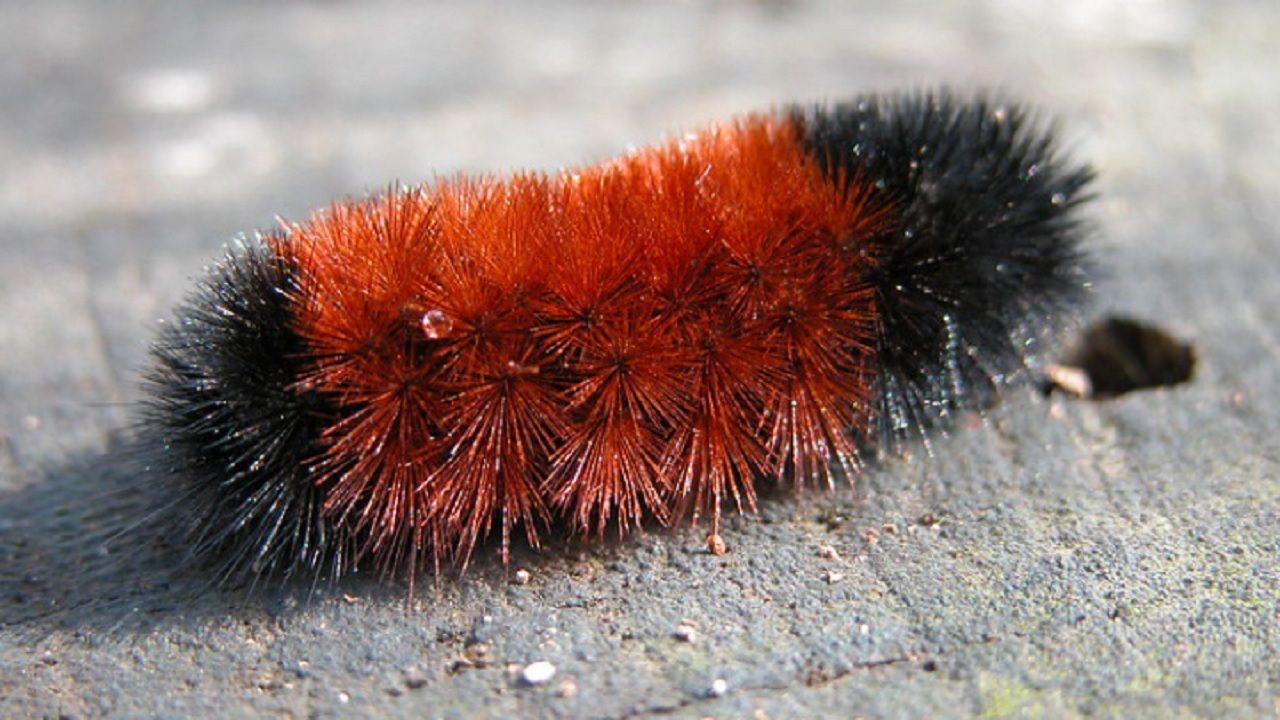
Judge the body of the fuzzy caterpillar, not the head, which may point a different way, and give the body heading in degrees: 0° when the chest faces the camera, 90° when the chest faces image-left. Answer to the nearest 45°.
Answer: approximately 270°

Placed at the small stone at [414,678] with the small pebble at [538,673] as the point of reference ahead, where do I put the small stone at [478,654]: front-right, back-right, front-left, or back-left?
front-left

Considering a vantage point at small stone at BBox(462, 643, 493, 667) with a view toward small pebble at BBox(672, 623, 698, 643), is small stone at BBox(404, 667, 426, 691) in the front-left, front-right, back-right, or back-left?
back-right

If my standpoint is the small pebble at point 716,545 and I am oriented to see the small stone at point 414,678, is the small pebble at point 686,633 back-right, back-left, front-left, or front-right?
front-left
